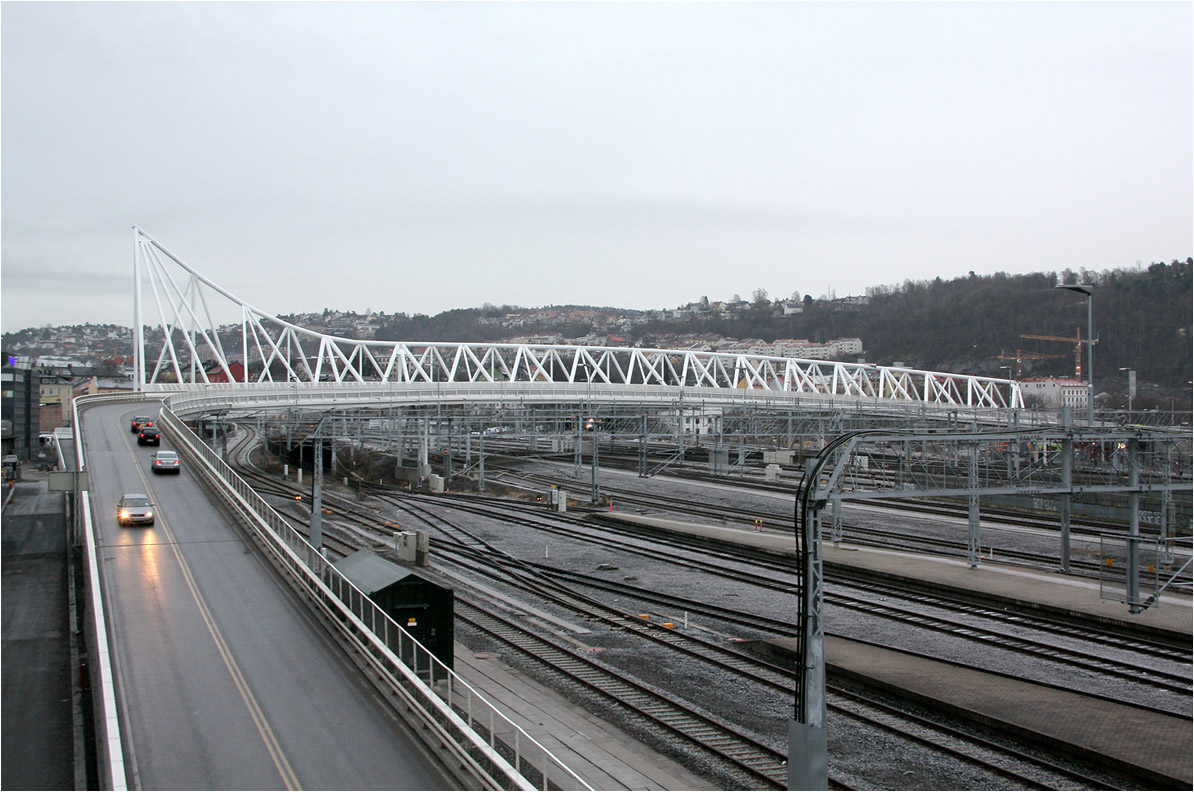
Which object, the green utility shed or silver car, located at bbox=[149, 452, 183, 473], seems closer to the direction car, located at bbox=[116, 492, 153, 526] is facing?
the green utility shed

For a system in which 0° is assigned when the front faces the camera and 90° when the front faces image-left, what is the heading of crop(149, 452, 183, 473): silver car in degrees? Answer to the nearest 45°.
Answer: approximately 180°

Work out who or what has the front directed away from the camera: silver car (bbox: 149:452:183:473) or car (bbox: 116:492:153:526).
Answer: the silver car

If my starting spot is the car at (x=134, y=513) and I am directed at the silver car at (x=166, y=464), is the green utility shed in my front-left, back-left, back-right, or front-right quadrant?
back-right

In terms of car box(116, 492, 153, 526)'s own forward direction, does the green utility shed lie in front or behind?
in front

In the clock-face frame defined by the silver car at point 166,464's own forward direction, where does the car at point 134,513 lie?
The car is roughly at 6 o'clock from the silver car.

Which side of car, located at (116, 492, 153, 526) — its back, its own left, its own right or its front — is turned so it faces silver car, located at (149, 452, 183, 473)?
back

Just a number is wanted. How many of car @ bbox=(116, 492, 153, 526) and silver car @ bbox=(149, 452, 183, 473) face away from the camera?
1

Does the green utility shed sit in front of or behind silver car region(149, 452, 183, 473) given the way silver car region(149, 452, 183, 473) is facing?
behind

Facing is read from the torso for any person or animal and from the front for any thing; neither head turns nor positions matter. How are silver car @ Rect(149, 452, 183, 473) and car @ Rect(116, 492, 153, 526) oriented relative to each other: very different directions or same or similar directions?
very different directions

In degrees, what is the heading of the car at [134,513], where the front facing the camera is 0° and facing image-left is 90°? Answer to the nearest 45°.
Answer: approximately 0°
